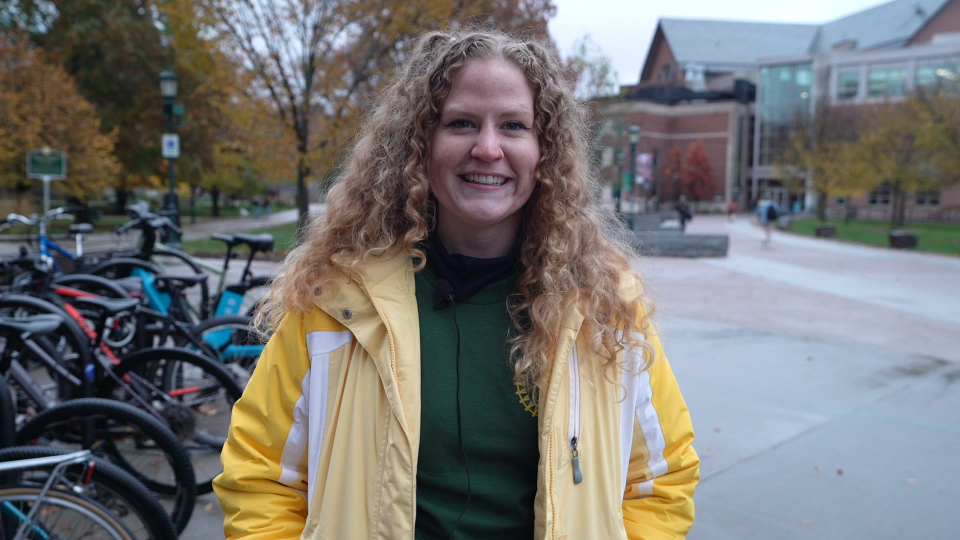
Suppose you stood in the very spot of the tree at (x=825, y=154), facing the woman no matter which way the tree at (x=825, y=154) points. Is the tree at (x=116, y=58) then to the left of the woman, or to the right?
right

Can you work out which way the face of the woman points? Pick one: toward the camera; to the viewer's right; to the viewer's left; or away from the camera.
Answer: toward the camera

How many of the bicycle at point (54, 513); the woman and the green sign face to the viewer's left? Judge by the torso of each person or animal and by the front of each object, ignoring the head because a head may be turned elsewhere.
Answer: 1

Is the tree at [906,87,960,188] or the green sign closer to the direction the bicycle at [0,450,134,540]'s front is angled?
the green sign

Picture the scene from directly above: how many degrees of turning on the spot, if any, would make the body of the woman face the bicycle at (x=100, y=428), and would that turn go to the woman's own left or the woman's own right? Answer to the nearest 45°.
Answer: approximately 135° to the woman's own right

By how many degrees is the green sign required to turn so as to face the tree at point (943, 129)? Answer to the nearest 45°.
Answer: approximately 90° to its left

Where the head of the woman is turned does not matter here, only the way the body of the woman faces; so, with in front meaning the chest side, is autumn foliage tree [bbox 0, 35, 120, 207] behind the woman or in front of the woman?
behind

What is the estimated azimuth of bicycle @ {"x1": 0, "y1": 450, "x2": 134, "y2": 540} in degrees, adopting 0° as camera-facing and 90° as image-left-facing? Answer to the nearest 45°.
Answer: approximately 90°

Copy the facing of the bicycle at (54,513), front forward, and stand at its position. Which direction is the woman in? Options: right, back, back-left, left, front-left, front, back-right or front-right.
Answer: back-left

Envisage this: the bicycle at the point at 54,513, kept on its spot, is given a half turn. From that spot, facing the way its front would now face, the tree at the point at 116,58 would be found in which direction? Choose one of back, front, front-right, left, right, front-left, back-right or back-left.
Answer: left

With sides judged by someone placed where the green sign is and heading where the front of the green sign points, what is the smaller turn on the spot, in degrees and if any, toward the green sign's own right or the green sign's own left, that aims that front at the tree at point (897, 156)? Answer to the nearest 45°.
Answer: approximately 90° to the green sign's own left

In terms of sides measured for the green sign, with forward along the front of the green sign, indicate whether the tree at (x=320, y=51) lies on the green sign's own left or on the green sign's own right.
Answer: on the green sign's own left

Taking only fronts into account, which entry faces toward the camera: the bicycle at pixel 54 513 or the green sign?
the green sign

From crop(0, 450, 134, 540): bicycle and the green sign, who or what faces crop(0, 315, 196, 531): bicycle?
the green sign

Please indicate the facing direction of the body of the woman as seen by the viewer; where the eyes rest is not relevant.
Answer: toward the camera

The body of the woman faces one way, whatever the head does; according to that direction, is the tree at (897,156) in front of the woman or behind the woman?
behind
